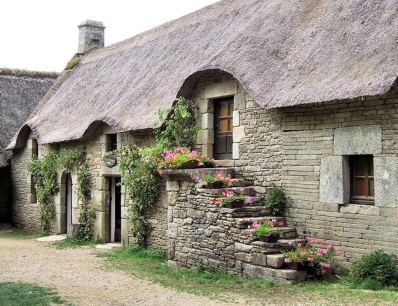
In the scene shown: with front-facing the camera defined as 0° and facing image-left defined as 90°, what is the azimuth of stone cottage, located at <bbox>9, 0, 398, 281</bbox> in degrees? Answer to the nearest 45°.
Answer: approximately 45°

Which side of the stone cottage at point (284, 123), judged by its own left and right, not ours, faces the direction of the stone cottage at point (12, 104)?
right

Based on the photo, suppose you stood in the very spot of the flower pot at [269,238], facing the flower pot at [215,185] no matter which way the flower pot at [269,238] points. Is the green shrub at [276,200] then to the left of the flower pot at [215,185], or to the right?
right
